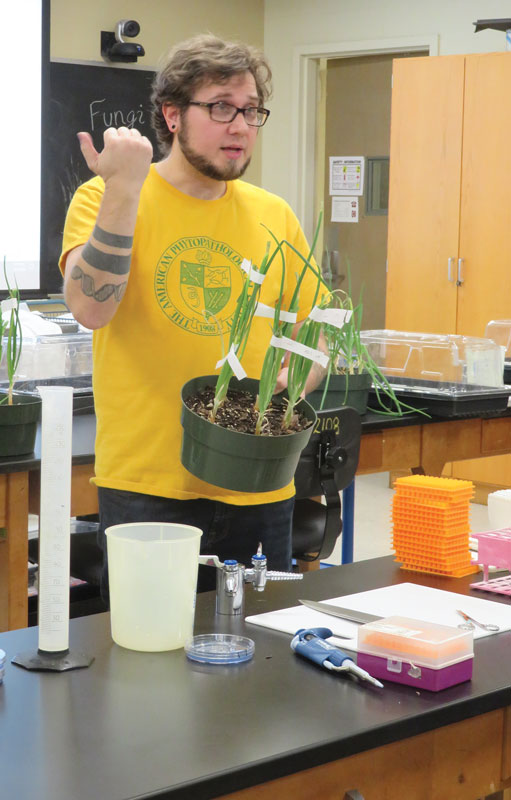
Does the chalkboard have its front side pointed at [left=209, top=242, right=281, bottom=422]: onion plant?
yes

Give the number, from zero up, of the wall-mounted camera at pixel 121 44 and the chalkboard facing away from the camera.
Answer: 0

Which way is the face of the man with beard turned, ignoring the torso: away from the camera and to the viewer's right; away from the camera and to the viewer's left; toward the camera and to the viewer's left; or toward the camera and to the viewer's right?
toward the camera and to the viewer's right

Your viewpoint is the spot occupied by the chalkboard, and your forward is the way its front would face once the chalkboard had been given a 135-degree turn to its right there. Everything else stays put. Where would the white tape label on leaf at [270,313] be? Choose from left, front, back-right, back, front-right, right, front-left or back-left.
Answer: back-left

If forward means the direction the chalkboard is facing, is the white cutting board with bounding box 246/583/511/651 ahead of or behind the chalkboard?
ahead

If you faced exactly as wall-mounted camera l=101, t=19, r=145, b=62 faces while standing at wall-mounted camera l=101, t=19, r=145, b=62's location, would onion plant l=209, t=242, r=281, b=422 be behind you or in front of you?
in front

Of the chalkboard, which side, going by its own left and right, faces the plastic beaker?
front

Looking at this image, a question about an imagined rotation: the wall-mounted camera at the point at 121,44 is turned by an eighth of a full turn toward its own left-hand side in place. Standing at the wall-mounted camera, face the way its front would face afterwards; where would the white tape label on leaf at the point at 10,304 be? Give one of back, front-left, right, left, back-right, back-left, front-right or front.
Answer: right

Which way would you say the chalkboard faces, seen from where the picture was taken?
facing the viewer

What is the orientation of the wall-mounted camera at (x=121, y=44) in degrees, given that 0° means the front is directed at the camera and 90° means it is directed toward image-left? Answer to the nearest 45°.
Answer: approximately 315°

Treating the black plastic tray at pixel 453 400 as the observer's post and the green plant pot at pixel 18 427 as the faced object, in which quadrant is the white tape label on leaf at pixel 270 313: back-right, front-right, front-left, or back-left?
front-left

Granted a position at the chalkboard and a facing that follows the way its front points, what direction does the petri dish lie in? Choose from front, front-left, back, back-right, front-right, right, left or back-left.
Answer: front

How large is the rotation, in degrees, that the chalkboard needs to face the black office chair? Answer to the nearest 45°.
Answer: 0° — it already faces it

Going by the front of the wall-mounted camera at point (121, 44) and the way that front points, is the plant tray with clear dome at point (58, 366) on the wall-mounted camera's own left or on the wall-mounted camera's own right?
on the wall-mounted camera's own right

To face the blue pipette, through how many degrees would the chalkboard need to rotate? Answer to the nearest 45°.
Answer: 0° — it already faces it
